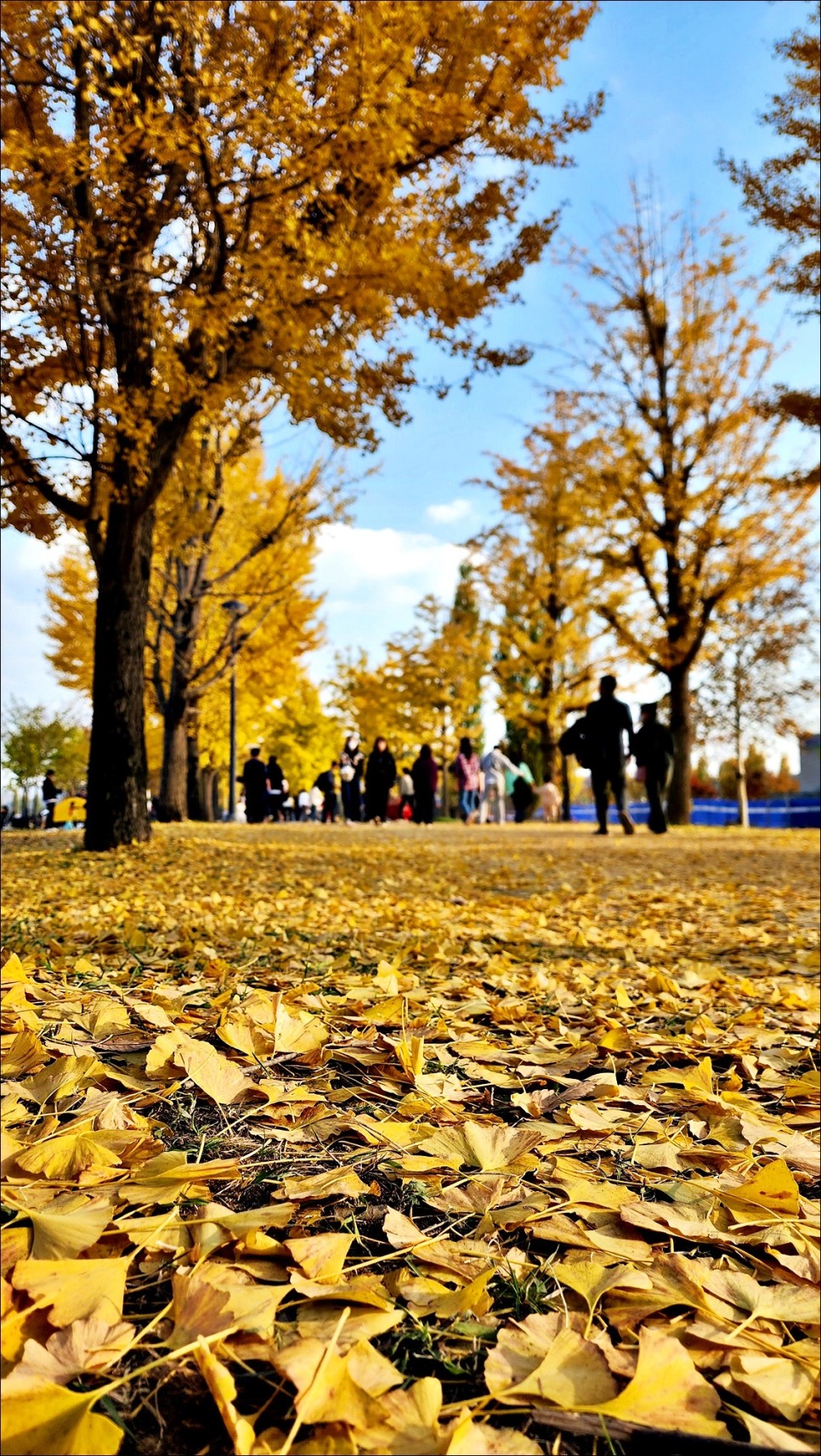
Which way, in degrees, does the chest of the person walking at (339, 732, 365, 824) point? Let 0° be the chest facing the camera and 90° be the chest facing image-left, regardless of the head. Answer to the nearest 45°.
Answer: approximately 0°

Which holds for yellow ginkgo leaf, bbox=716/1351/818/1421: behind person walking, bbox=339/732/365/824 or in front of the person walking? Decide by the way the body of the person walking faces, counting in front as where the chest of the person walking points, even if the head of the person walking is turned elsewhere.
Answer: in front

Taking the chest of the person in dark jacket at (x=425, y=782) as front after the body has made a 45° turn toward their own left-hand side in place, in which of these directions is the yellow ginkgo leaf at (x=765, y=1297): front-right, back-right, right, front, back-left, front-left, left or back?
back-left
